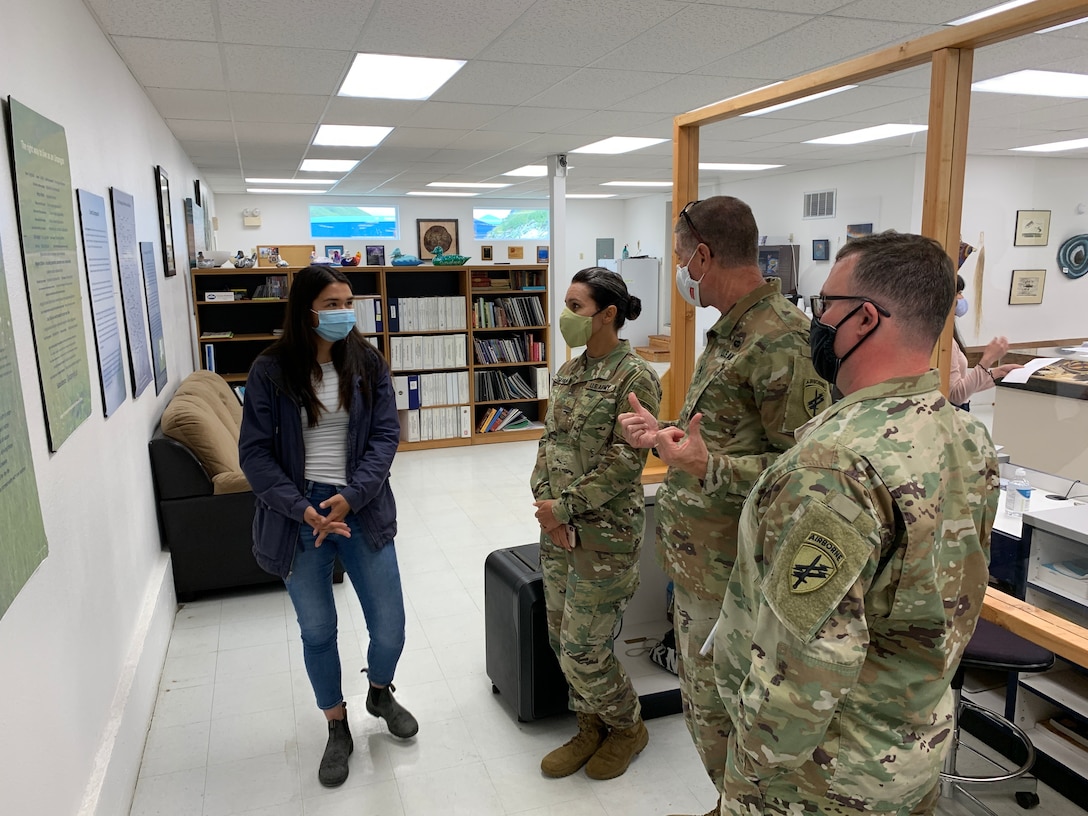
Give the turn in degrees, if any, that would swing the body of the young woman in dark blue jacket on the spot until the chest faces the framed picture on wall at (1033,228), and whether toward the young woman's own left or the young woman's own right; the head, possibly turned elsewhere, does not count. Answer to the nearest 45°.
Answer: approximately 45° to the young woman's own left

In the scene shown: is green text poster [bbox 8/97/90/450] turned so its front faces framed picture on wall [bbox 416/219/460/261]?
no

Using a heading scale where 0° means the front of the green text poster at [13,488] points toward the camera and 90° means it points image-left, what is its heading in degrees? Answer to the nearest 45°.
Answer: approximately 315°

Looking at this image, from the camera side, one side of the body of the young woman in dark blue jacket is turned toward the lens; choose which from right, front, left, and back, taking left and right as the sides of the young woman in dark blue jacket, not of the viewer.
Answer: front

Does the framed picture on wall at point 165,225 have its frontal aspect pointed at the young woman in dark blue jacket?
no

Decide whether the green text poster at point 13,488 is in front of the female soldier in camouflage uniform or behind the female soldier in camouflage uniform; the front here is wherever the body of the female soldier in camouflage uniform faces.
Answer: in front

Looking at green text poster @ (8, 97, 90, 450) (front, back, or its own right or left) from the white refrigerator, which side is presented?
left

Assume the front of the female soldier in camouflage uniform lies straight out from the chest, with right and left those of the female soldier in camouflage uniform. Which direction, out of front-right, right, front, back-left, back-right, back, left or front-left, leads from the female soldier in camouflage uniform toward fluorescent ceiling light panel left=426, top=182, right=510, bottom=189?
back-right

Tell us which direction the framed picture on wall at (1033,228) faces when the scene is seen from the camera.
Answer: facing the viewer

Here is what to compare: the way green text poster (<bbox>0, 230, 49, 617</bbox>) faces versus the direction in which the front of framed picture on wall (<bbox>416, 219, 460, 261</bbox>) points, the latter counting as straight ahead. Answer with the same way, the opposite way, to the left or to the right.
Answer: to the left

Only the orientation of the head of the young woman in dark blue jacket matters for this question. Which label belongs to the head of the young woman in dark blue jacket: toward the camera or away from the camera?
toward the camera

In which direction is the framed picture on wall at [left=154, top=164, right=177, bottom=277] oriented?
to the viewer's right

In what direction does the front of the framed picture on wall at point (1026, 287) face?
toward the camera

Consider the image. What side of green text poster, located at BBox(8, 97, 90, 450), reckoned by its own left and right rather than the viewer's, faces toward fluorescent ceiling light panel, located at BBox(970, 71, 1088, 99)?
front

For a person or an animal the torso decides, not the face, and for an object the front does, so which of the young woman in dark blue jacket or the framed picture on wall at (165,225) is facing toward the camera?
the young woman in dark blue jacket
